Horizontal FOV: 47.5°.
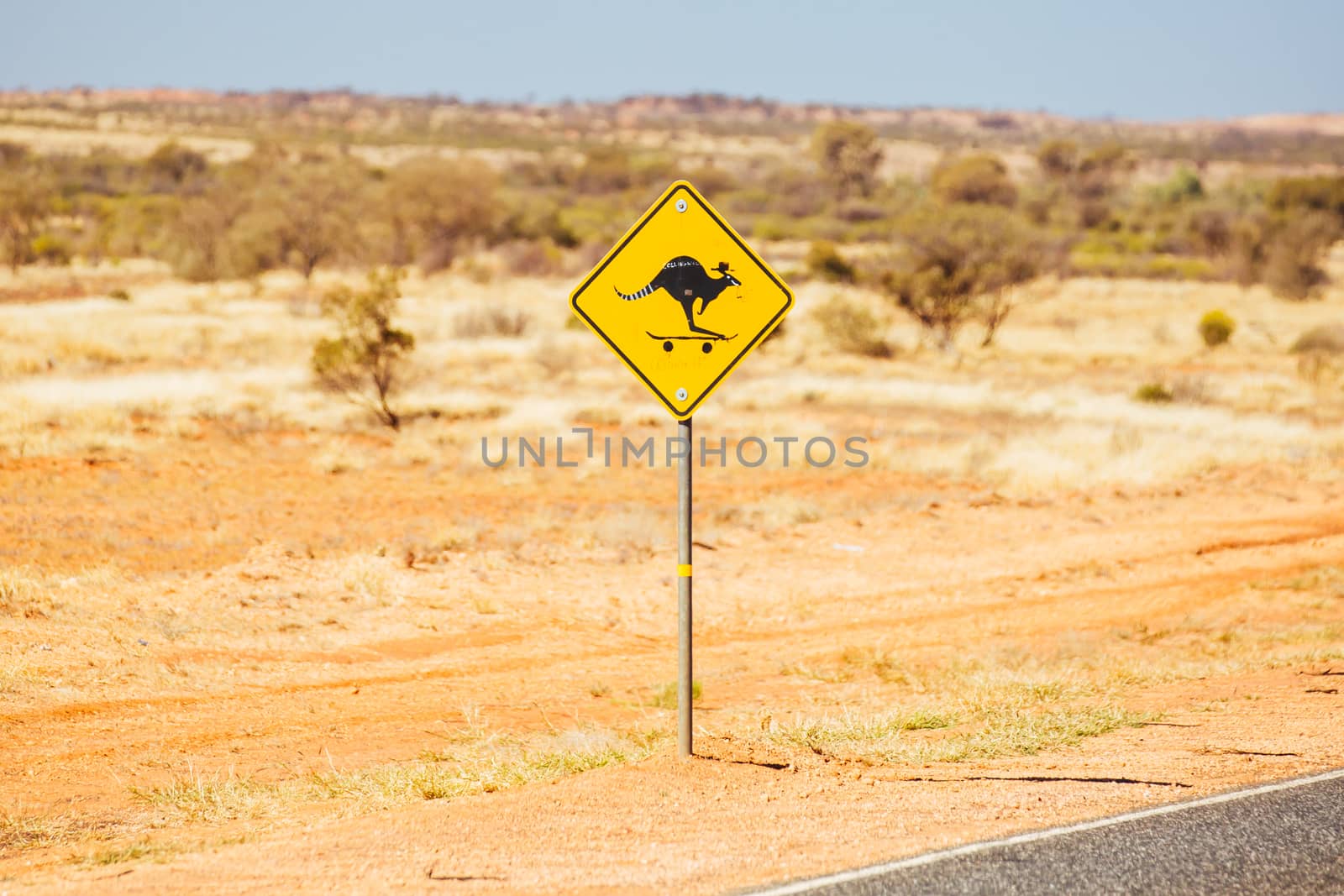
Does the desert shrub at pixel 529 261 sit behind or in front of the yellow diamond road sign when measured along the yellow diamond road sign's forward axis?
behind

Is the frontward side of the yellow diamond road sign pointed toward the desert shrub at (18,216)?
no

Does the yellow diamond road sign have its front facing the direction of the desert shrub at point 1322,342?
no

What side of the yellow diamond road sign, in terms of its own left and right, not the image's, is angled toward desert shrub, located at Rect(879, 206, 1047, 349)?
back

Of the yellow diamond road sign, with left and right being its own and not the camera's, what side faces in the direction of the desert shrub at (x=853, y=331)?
back

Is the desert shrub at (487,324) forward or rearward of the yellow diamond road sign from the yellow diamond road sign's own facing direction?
rearward

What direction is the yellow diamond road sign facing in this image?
toward the camera

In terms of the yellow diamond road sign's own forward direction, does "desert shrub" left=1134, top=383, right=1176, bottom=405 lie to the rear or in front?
to the rear

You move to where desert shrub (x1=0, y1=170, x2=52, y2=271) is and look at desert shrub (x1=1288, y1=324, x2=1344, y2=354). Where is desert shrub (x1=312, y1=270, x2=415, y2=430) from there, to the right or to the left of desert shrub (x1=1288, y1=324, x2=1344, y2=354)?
right

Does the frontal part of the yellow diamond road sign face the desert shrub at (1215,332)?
no

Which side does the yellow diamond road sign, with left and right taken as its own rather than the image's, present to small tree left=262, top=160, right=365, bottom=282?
back

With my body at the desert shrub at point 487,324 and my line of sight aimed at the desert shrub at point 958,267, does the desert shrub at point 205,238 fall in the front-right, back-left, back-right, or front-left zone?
back-left

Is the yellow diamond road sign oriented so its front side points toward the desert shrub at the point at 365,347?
no
